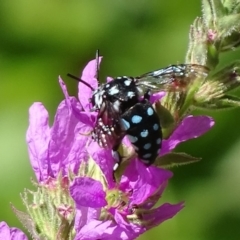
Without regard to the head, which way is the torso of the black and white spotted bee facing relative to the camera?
to the viewer's left
